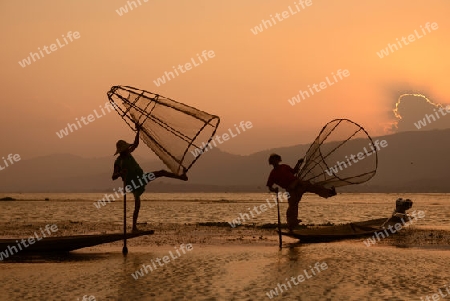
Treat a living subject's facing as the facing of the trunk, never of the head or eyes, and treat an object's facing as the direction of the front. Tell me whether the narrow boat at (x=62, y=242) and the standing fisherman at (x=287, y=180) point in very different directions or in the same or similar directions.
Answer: same or similar directions

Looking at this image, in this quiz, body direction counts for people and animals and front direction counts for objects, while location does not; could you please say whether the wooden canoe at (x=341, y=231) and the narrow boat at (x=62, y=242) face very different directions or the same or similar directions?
very different directions
